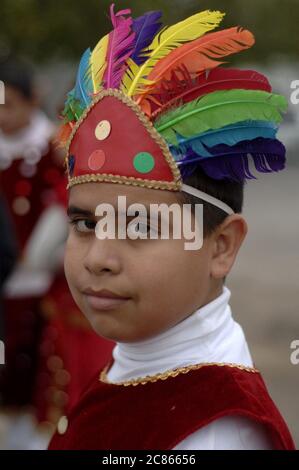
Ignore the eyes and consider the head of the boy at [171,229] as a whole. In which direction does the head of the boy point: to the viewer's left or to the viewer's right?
to the viewer's left

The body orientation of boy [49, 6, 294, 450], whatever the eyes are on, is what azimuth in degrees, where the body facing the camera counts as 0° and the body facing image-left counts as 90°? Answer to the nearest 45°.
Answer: approximately 45°
